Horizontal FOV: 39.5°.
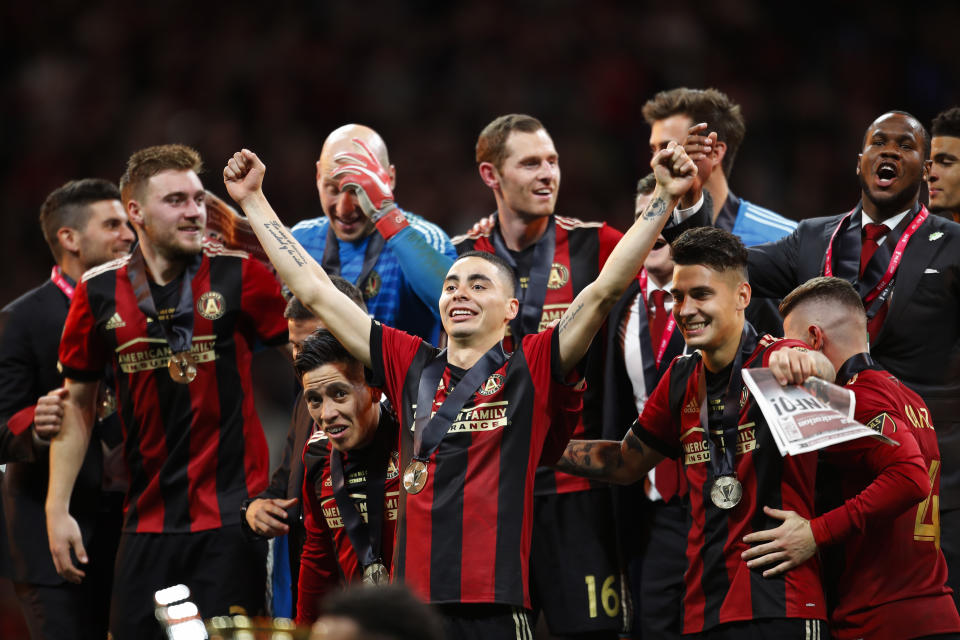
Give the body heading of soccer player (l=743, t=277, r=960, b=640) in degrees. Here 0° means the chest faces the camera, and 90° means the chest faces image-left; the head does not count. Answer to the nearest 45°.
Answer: approximately 135°

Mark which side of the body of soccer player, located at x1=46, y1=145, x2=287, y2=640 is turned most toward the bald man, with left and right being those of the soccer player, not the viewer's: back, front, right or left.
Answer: left

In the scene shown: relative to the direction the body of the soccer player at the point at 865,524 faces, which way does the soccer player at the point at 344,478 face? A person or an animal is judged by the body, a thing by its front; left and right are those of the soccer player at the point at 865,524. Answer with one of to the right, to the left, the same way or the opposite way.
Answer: the opposite way

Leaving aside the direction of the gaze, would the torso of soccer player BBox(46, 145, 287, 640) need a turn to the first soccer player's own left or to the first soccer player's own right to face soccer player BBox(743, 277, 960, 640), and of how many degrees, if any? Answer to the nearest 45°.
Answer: approximately 45° to the first soccer player's own left

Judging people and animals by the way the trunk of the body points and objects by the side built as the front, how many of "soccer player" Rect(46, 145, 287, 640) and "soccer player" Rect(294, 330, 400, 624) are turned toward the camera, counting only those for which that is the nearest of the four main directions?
2

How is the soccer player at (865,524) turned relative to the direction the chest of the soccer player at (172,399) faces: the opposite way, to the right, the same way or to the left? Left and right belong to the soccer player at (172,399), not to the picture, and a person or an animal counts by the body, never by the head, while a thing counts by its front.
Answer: the opposite way

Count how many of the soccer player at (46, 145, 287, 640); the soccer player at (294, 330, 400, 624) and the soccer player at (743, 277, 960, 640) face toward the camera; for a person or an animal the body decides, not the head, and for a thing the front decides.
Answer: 2

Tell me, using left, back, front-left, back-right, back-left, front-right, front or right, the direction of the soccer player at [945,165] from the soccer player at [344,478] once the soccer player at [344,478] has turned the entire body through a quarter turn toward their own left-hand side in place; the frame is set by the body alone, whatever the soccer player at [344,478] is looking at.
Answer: front
